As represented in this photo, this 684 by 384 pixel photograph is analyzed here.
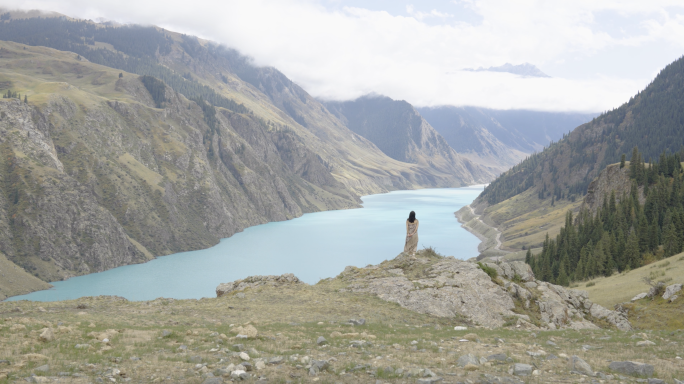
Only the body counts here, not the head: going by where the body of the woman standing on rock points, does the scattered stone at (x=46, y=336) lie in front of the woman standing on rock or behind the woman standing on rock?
behind

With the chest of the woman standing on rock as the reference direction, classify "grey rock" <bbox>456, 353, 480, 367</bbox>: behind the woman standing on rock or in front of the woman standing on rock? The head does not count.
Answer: behind

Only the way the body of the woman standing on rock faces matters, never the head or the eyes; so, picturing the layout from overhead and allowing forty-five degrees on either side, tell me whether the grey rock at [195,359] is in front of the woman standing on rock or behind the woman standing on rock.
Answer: behind

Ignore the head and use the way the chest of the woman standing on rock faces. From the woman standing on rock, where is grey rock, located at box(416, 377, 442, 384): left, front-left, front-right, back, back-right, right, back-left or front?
back

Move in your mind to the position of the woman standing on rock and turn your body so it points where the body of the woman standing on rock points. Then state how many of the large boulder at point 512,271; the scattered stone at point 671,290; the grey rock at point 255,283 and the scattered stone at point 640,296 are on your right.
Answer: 3

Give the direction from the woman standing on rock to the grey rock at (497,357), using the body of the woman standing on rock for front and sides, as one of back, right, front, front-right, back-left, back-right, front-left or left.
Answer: back

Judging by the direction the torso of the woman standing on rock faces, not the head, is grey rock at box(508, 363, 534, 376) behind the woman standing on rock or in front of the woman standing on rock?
behind

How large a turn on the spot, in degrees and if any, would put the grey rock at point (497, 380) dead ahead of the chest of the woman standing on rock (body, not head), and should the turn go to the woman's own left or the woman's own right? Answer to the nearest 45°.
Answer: approximately 180°

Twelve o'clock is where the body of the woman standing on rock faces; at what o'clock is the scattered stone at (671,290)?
The scattered stone is roughly at 3 o'clock from the woman standing on rock.

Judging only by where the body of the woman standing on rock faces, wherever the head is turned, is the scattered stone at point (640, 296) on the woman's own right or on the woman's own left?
on the woman's own right

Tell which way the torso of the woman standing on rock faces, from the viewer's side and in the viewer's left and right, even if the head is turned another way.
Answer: facing away from the viewer

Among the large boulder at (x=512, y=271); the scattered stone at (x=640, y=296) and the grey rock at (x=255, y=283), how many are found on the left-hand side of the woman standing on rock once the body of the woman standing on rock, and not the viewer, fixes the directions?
1
